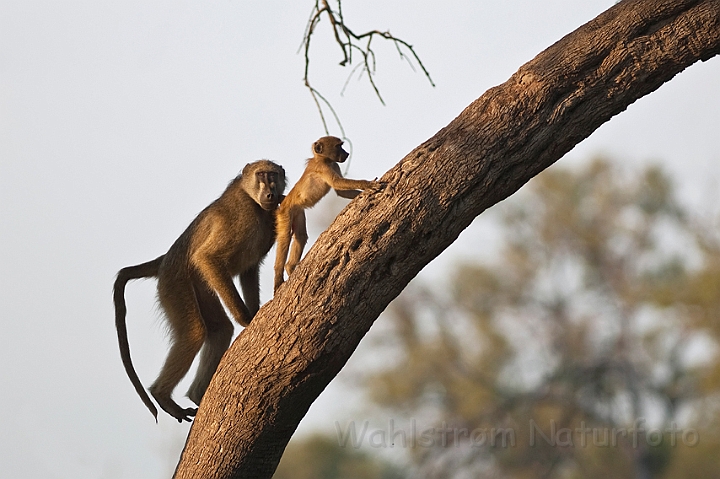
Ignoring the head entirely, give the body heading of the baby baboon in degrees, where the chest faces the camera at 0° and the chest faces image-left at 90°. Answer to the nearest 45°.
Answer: approximately 270°

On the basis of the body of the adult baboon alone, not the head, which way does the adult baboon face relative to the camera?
to the viewer's right

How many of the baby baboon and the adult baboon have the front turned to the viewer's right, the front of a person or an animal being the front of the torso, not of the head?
2
